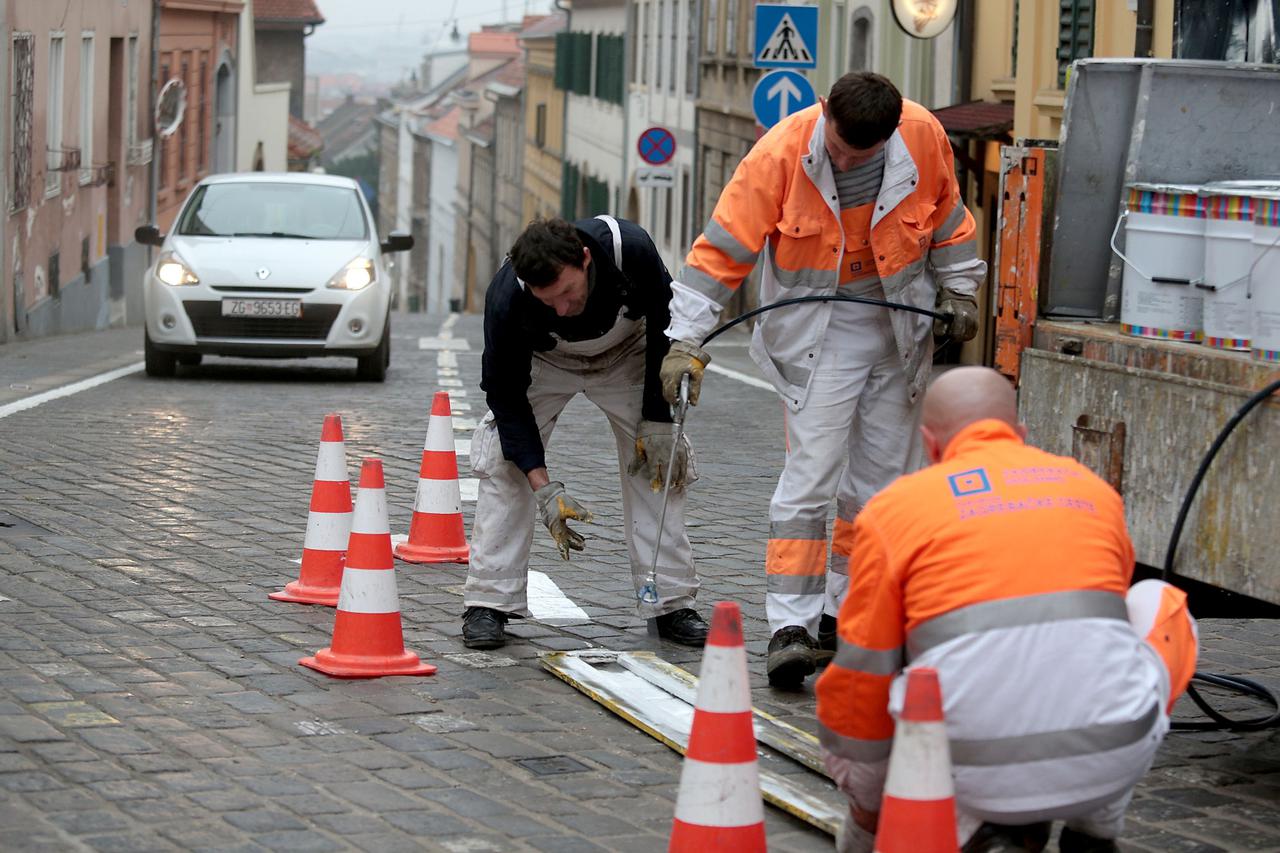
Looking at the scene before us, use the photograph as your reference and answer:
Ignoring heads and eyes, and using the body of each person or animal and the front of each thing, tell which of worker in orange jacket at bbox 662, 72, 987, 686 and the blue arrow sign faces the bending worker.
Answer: the blue arrow sign

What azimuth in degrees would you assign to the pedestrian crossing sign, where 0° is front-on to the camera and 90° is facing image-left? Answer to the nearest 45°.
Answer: approximately 0°

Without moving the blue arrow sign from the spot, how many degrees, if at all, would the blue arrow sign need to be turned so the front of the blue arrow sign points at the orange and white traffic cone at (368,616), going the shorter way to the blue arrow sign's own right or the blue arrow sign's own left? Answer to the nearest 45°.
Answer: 0° — it already faces it

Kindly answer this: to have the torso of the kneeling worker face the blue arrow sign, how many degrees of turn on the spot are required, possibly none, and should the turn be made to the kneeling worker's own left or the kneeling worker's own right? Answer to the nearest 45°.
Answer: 0° — they already face it

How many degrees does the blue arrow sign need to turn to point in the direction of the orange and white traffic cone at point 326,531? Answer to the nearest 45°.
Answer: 0° — it already faces it

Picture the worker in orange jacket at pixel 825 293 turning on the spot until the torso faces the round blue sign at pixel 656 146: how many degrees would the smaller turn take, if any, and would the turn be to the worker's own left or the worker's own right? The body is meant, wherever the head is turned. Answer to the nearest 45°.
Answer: approximately 180°

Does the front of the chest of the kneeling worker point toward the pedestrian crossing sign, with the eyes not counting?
yes

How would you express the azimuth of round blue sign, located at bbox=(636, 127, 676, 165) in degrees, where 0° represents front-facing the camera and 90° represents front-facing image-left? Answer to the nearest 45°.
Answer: approximately 0°

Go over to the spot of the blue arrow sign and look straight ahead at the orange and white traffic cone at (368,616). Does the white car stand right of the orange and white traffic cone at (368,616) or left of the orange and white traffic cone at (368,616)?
right

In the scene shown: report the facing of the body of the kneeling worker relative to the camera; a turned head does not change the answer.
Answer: away from the camera

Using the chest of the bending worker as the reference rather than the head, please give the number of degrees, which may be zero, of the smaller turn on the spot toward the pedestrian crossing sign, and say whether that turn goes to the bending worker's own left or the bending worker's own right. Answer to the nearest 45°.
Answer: approximately 180°
